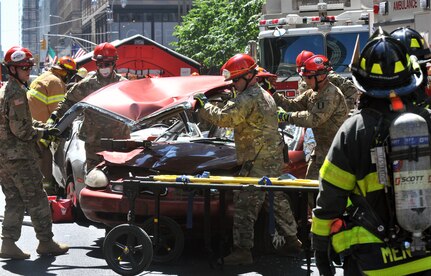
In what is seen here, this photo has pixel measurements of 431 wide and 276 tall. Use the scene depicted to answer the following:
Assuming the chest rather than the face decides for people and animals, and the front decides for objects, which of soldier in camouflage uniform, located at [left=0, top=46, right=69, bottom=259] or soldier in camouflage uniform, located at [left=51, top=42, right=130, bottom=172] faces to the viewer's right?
soldier in camouflage uniform, located at [left=0, top=46, right=69, bottom=259]

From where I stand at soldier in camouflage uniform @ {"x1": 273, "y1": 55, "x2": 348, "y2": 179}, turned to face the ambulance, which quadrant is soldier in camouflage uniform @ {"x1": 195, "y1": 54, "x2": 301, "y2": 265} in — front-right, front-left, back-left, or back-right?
back-left

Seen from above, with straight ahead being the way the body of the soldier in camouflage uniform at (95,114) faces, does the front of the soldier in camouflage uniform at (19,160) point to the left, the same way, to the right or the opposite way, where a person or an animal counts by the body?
to the left

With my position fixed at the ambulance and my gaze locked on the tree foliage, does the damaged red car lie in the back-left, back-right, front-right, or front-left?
back-left

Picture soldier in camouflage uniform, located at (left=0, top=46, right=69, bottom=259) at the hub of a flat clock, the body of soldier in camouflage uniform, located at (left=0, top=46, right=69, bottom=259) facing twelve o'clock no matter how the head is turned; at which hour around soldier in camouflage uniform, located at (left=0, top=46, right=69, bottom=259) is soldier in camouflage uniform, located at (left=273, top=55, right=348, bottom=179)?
soldier in camouflage uniform, located at (left=273, top=55, right=348, bottom=179) is roughly at 12 o'clock from soldier in camouflage uniform, located at (left=0, top=46, right=69, bottom=259).

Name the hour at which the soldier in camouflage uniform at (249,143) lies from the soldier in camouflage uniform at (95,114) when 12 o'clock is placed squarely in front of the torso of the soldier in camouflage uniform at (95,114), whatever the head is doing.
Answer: the soldier in camouflage uniform at (249,143) is roughly at 11 o'clock from the soldier in camouflage uniform at (95,114).

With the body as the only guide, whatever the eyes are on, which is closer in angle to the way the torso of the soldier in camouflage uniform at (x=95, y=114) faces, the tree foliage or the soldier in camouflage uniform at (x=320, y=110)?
the soldier in camouflage uniform

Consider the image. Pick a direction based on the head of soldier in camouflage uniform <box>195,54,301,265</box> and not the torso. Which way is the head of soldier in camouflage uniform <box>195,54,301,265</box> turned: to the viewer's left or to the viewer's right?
to the viewer's left

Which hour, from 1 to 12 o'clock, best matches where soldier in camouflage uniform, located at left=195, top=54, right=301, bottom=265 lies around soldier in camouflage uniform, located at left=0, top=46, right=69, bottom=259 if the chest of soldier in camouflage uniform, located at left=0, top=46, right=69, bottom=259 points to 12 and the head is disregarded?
soldier in camouflage uniform, located at left=195, top=54, right=301, bottom=265 is roughly at 1 o'clock from soldier in camouflage uniform, located at left=0, top=46, right=69, bottom=259.

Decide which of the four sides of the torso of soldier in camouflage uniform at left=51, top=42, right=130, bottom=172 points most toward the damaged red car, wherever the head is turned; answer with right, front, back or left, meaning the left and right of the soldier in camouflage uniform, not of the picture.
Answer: front

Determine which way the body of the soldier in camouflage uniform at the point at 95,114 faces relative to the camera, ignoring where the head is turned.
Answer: toward the camera

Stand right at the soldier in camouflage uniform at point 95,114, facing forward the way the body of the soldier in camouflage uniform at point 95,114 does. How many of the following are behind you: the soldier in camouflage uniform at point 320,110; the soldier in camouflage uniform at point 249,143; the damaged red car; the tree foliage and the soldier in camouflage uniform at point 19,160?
1

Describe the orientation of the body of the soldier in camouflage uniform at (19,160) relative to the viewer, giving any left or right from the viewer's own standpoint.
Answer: facing to the right of the viewer

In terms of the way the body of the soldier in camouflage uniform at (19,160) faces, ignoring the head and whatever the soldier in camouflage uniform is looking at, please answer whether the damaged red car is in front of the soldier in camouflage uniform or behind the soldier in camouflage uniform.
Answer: in front

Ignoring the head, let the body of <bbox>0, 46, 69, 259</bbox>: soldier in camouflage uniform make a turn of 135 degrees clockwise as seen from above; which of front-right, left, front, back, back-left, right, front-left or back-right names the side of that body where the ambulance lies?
back

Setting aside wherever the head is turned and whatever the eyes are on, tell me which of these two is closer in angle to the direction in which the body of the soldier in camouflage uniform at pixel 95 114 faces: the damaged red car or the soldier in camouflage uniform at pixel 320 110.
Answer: the damaged red car

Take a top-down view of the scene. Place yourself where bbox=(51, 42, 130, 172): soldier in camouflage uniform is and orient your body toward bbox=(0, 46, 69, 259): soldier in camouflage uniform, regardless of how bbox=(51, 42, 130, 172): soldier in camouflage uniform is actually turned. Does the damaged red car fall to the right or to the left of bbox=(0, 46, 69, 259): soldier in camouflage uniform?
left

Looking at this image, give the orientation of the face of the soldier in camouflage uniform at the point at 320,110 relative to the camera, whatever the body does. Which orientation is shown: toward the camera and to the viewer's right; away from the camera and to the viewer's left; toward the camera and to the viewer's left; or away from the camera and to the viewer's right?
toward the camera and to the viewer's left
